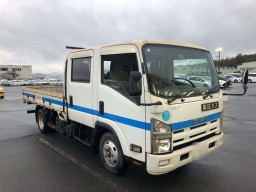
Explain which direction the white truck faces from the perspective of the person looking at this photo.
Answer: facing the viewer and to the right of the viewer
